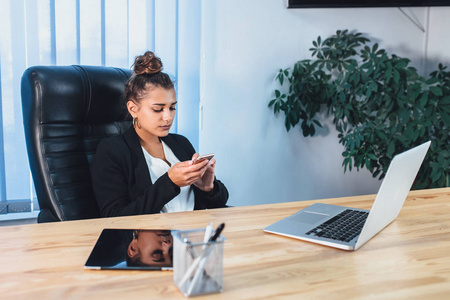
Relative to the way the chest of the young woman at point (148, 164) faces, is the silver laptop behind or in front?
in front

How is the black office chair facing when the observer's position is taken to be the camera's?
facing the viewer and to the right of the viewer

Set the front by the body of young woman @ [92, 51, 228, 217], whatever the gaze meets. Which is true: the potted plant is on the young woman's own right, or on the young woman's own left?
on the young woman's own left

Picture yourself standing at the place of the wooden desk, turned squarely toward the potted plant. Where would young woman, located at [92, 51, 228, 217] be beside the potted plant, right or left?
left

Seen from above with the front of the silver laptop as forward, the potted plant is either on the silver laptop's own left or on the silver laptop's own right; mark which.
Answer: on the silver laptop's own right

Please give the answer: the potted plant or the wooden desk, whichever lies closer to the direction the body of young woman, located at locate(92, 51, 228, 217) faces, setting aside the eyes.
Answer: the wooden desk
